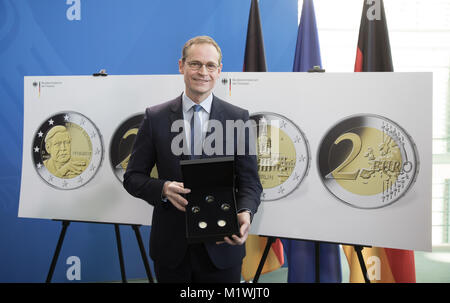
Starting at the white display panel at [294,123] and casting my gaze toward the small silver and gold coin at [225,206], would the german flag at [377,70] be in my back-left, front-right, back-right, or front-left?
back-left

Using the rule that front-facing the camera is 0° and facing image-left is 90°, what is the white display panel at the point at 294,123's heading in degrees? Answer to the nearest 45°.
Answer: approximately 0°

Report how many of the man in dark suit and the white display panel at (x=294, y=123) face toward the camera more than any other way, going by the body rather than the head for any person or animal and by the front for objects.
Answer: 2
